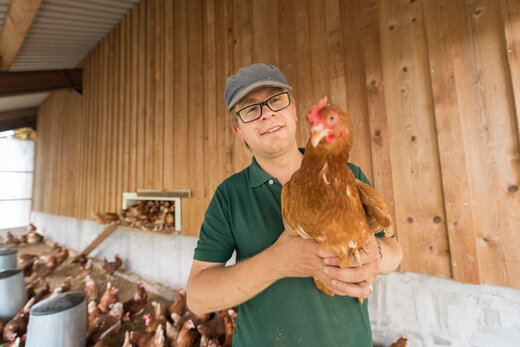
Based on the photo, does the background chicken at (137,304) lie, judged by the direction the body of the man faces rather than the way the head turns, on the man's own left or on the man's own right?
on the man's own right

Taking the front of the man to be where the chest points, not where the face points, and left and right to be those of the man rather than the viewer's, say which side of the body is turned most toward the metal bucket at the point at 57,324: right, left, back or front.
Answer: right

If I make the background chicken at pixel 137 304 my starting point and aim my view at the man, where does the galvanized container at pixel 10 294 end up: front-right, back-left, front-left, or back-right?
back-right

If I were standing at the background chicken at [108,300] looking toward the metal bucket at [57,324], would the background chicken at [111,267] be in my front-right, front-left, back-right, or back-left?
back-right

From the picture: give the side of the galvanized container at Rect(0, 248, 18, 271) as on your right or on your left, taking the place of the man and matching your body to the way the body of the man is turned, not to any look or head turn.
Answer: on your right
